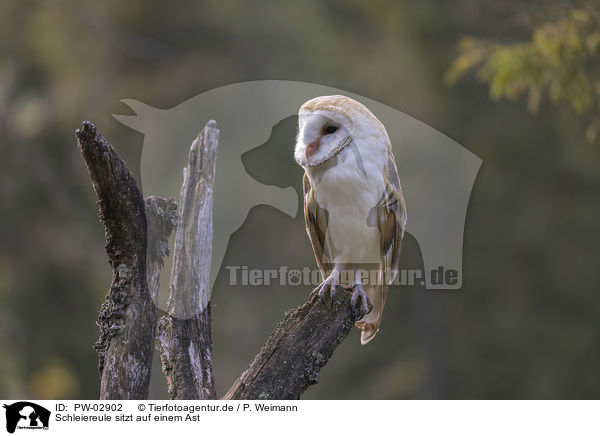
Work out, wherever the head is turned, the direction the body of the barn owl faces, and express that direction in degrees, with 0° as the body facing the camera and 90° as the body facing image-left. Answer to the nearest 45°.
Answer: approximately 45°
